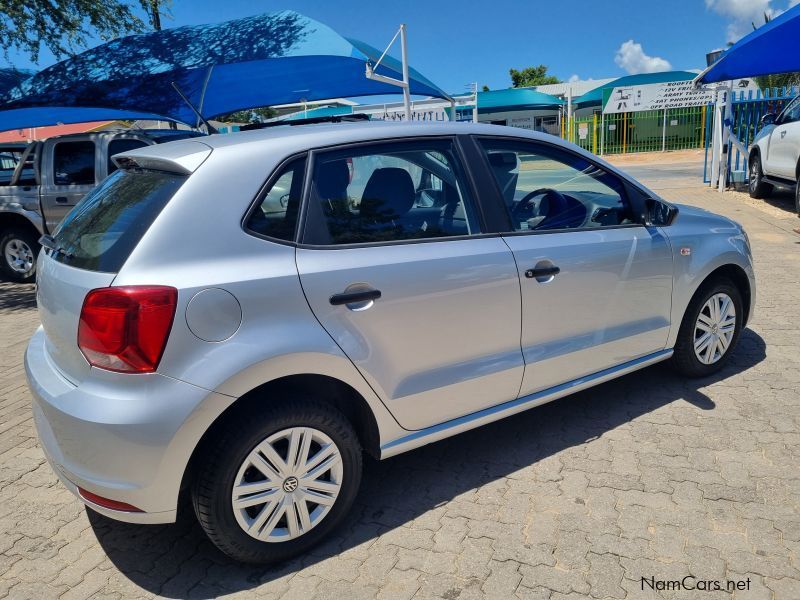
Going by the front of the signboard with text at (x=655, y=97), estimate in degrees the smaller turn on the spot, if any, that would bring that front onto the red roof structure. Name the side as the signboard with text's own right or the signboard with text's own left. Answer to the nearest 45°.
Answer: approximately 45° to the signboard with text's own right

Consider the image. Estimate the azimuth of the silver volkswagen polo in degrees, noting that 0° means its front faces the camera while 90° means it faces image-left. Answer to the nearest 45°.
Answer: approximately 225°

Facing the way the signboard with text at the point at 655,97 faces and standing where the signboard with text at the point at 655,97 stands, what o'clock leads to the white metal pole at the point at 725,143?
The white metal pole is roughly at 12 o'clock from the signboard with text.

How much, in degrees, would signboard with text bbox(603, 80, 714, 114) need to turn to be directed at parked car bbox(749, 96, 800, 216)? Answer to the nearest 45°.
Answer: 0° — it already faces it

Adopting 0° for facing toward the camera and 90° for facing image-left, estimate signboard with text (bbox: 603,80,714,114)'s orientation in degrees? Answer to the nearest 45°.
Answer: approximately 0°

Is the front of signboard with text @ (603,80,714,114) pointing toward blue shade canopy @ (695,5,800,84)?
yes

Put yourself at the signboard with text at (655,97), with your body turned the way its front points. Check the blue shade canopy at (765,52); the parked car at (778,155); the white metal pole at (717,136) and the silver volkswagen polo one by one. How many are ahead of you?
4

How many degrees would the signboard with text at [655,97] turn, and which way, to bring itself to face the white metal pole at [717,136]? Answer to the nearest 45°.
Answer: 0° — it already faces it
